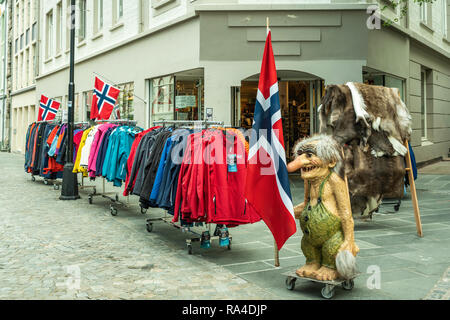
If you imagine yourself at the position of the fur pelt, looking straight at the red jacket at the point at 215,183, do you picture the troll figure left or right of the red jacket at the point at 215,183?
left

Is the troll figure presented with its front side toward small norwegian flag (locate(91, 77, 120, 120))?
no

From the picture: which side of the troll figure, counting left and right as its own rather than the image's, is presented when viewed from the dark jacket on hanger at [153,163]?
right

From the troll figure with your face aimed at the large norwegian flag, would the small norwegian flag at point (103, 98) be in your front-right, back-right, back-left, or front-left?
front-right

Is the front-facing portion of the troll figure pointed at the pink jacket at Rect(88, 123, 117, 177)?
no

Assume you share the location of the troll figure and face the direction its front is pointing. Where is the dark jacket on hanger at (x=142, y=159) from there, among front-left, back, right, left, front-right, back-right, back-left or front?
right

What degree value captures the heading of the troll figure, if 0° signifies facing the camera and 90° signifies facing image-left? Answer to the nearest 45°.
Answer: approximately 45°

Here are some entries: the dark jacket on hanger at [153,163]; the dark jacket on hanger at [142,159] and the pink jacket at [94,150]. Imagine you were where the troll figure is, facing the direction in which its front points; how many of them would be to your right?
3

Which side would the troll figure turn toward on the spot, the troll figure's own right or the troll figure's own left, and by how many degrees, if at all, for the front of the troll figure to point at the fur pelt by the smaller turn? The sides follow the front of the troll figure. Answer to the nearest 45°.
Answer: approximately 135° to the troll figure's own right

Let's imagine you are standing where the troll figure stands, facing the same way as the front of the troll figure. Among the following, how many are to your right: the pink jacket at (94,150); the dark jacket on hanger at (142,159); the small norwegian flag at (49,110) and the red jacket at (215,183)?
4

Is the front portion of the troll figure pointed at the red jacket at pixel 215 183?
no

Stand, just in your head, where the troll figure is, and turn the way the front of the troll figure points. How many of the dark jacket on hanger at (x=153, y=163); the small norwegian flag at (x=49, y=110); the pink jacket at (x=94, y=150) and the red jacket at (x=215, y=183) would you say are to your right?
4
